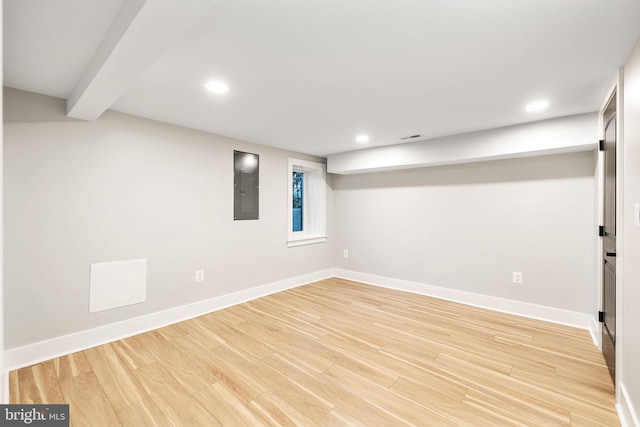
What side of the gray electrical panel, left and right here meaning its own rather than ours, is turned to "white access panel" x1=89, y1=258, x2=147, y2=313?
right

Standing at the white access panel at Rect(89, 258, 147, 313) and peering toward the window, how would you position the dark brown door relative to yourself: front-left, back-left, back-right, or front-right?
front-right

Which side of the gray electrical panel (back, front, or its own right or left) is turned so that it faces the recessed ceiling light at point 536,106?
front

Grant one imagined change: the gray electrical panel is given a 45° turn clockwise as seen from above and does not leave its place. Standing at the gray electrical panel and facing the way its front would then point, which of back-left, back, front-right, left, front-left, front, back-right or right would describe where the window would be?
back-left

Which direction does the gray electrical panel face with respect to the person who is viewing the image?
facing the viewer and to the right of the viewer

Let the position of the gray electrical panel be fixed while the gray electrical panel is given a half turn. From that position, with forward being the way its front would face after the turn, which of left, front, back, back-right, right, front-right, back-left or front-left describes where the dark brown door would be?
back

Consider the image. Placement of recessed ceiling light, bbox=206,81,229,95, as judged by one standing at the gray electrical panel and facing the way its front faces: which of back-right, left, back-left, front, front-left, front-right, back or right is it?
front-right

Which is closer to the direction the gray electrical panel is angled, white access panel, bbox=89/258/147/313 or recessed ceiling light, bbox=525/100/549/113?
the recessed ceiling light
